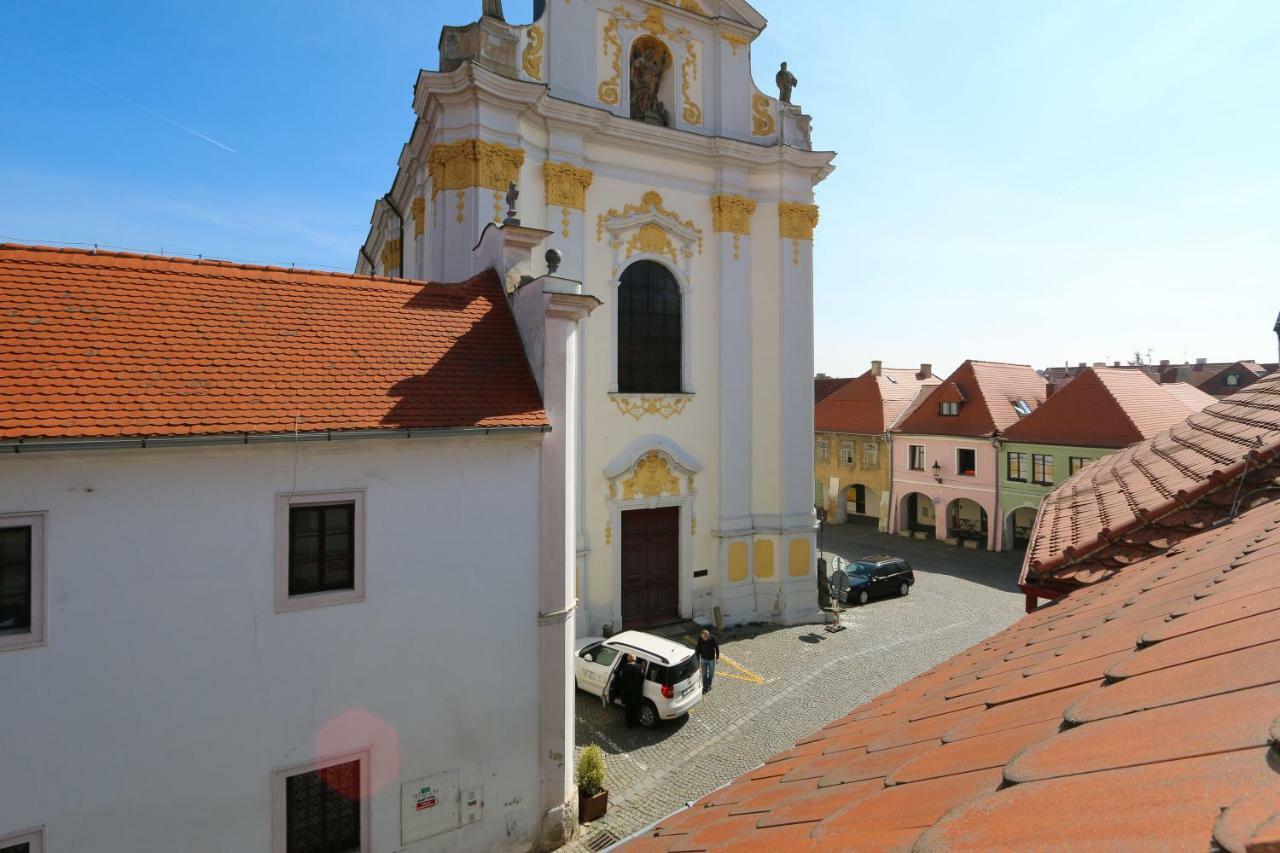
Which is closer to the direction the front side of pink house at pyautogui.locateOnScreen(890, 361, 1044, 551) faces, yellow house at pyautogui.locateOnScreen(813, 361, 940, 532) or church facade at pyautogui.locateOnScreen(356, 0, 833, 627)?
the church facade

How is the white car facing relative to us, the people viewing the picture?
facing away from the viewer and to the left of the viewer

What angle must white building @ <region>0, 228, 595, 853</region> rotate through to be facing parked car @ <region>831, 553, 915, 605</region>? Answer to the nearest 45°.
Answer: approximately 90° to its left

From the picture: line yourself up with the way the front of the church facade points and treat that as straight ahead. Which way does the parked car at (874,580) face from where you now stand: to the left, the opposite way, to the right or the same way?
to the right

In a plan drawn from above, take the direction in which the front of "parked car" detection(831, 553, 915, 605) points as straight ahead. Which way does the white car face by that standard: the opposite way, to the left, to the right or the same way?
to the right

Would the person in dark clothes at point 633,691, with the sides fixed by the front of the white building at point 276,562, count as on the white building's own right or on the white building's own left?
on the white building's own left

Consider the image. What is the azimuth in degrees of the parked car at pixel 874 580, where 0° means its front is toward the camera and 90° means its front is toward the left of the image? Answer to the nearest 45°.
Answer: approximately 45°

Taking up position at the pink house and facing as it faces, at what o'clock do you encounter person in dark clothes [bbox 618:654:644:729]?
The person in dark clothes is roughly at 11 o'clock from the pink house.

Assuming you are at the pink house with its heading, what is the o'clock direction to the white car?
The white car is roughly at 11 o'clock from the pink house.

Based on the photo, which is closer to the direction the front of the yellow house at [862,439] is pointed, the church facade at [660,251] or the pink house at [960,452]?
the church facade
